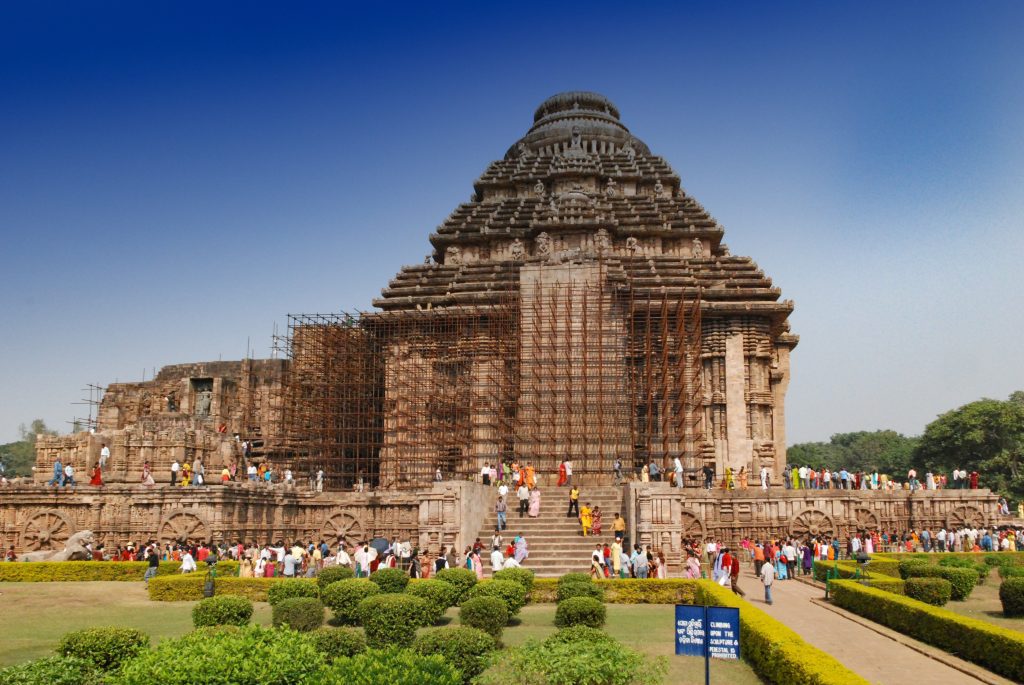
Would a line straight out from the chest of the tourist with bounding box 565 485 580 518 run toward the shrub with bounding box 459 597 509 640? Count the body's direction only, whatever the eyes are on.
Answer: yes

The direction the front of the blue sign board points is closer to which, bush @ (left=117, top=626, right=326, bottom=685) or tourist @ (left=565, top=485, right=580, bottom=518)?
the bush

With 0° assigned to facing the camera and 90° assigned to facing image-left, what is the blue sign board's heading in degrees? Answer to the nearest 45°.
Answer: approximately 0°

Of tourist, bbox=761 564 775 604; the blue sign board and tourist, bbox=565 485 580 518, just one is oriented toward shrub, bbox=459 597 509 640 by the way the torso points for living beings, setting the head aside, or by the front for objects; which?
tourist, bbox=565 485 580 518

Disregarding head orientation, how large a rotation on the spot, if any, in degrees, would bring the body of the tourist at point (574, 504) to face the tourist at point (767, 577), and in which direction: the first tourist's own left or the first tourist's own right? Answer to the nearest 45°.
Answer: approximately 45° to the first tourist's own left

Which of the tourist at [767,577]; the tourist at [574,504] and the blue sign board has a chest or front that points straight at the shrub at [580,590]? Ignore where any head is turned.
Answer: the tourist at [574,504]
